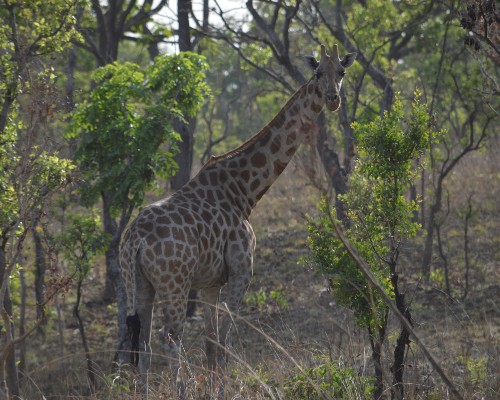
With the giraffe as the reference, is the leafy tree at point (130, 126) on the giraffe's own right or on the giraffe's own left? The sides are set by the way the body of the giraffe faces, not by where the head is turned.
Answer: on the giraffe's own left

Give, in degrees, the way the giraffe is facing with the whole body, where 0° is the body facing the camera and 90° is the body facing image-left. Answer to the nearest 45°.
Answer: approximately 225°

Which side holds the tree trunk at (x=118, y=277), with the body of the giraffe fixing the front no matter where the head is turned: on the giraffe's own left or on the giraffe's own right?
on the giraffe's own left

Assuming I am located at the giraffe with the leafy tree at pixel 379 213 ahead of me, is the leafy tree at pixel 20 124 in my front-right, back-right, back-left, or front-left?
back-right

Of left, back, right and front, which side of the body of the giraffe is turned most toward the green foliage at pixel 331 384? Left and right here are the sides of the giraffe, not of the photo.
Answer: right

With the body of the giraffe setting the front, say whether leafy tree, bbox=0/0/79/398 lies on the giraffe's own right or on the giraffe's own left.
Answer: on the giraffe's own left
